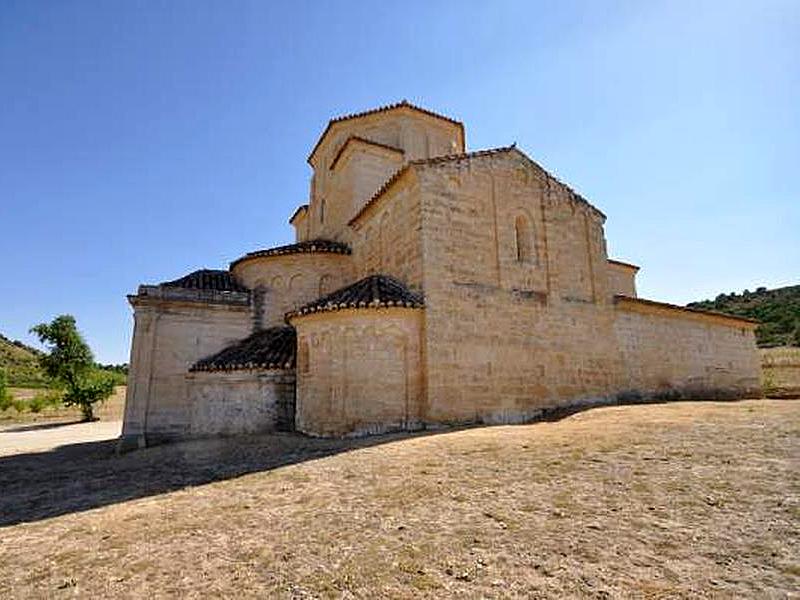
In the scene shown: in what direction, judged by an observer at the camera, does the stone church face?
facing away from the viewer and to the right of the viewer

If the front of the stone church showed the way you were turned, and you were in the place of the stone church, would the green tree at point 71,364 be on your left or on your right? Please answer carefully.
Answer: on your left

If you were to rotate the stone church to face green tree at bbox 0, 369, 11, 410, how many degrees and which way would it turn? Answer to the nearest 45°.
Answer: approximately 90° to its left
